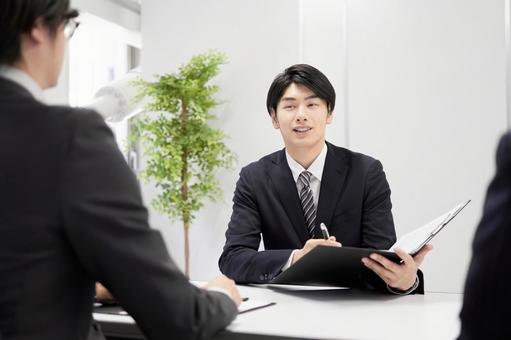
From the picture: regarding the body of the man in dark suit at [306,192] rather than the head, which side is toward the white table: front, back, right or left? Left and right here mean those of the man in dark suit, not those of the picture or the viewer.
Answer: front

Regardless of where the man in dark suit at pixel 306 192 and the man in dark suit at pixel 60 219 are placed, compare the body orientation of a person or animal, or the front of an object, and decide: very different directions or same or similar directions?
very different directions

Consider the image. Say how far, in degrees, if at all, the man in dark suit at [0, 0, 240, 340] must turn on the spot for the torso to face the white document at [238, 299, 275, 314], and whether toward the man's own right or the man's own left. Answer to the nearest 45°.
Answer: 0° — they already face it

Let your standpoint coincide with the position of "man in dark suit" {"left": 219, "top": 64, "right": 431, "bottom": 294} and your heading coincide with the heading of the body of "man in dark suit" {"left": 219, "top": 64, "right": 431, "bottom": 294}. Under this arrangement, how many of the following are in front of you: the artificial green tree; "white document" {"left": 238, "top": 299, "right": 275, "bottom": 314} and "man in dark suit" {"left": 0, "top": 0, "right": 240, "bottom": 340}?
2

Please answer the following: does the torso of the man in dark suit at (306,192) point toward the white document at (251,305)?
yes

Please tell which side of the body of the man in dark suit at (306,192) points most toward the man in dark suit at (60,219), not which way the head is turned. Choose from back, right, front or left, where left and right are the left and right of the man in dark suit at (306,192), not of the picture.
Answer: front

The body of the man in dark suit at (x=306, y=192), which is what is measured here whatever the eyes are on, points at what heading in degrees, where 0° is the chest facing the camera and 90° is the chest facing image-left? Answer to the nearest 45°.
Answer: approximately 0°

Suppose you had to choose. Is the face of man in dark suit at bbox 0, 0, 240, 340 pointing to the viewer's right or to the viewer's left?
to the viewer's right

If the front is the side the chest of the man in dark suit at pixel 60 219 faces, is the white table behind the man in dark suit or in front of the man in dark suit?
in front

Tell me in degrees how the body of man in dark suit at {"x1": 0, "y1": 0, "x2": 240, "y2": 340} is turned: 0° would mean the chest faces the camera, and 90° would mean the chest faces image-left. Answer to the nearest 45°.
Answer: approximately 225°

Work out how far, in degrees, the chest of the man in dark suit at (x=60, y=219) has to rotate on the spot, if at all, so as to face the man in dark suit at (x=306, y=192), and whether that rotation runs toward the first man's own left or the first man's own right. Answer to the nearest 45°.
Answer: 0° — they already face them

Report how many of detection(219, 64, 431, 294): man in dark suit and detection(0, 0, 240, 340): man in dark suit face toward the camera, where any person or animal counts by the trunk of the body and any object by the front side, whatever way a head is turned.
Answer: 1
